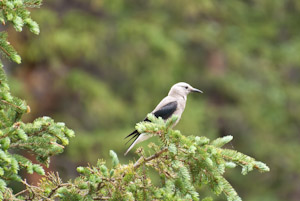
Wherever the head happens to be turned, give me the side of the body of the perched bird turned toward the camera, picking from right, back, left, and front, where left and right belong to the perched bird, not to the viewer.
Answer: right
